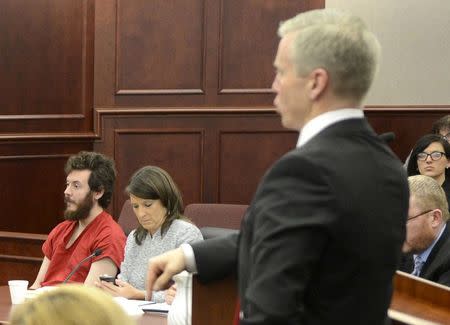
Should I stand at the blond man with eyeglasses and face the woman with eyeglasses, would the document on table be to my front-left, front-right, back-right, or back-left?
back-left

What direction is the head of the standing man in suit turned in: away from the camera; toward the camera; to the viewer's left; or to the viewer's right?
to the viewer's left

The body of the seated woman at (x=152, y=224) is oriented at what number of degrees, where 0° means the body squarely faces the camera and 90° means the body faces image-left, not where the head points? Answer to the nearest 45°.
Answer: approximately 45°

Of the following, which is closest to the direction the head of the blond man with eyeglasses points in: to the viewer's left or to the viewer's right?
to the viewer's left

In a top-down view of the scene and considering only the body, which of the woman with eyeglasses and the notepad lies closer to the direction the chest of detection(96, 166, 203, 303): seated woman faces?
the notepad

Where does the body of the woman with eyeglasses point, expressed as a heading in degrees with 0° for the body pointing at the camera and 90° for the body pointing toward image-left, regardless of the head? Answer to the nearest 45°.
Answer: approximately 45°
